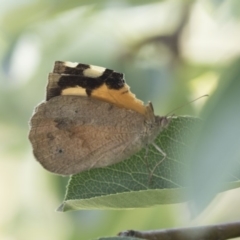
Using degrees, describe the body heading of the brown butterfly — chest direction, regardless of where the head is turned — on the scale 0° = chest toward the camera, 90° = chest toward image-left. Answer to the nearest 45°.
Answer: approximately 270°
